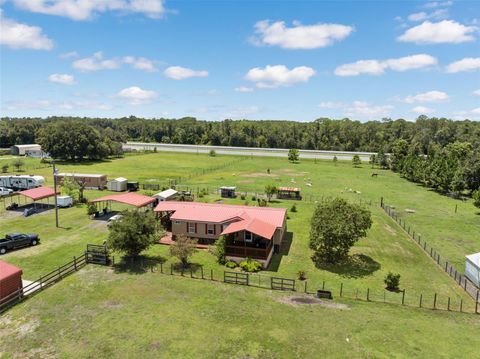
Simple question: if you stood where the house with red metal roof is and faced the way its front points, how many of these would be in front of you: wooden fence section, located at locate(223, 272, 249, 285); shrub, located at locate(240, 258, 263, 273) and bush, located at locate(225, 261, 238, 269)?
3

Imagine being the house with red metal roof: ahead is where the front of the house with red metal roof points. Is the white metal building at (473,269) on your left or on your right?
on your left

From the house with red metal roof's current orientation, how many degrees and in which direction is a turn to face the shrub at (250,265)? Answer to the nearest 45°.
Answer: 0° — it already faces it

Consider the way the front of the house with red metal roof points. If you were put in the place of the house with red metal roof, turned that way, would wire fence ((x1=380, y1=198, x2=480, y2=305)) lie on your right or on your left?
on your left

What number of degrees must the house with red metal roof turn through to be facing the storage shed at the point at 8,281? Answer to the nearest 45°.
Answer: approximately 45° to its right

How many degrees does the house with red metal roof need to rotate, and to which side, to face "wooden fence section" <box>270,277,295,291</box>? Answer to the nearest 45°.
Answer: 0° — it already faces it

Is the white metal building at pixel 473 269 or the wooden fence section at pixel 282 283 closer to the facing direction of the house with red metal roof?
the wooden fence section

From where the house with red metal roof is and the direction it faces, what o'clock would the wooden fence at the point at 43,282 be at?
The wooden fence is roughly at 2 o'clock from the house with red metal roof.

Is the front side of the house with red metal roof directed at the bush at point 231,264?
yes

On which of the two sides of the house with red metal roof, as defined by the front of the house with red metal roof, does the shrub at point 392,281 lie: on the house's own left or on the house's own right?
on the house's own left

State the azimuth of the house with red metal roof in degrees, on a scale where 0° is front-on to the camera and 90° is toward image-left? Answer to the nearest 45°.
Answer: approximately 0°
